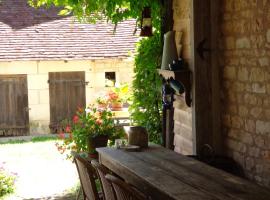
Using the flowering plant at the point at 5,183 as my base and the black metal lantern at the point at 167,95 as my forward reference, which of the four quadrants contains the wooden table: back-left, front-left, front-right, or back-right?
front-right

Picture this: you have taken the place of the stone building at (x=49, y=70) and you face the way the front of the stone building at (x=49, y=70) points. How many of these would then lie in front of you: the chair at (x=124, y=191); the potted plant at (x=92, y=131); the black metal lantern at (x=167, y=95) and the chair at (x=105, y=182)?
4

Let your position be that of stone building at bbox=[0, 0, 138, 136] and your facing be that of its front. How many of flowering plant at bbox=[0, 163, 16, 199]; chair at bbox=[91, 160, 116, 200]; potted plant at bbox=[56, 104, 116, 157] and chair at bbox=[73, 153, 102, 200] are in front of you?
4

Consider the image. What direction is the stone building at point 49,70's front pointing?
toward the camera

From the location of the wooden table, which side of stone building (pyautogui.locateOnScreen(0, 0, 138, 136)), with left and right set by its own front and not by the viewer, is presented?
front

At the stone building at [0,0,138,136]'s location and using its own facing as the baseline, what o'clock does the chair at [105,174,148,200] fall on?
The chair is roughly at 12 o'clock from the stone building.

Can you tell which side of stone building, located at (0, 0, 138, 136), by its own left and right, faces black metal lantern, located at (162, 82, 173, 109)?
front

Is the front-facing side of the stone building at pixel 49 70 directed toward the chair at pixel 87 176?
yes

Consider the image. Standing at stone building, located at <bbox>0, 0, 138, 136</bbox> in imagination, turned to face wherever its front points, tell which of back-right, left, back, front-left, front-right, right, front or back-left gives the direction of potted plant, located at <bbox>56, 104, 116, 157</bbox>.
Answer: front

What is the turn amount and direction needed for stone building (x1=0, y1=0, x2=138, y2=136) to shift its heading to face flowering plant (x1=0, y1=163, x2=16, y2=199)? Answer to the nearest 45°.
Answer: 0° — it already faces it

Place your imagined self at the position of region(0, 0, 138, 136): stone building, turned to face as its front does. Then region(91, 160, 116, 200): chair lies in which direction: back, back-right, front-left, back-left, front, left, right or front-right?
front
